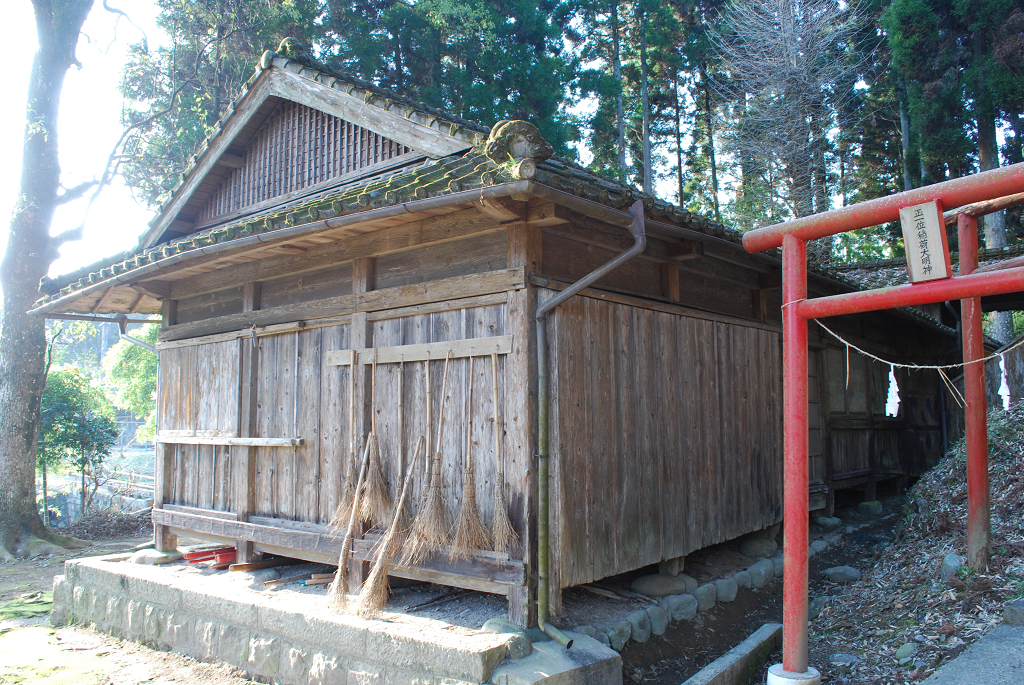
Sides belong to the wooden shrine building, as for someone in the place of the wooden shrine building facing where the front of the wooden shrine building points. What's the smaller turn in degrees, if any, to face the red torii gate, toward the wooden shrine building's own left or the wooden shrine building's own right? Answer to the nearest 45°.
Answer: approximately 90° to the wooden shrine building's own left

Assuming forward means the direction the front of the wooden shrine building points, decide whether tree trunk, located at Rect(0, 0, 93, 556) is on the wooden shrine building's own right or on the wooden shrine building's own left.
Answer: on the wooden shrine building's own right

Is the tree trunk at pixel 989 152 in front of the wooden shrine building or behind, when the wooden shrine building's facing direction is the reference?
behind

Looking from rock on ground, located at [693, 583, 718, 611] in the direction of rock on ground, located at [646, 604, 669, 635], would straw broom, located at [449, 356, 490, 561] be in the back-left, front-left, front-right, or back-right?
front-right

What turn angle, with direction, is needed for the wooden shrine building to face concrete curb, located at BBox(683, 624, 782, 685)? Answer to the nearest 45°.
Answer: approximately 90° to its left

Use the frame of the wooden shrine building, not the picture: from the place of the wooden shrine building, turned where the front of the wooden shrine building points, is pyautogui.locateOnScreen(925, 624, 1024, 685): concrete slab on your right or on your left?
on your left

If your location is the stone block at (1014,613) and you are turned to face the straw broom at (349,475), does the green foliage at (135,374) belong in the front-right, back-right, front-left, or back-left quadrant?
front-right

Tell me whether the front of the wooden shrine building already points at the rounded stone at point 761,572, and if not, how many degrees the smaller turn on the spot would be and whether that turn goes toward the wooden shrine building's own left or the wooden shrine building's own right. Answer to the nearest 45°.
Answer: approximately 135° to the wooden shrine building's own left

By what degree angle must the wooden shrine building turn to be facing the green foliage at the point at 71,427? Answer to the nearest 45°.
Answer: approximately 90° to its right

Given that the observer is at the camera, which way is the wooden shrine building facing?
facing the viewer and to the left of the viewer
